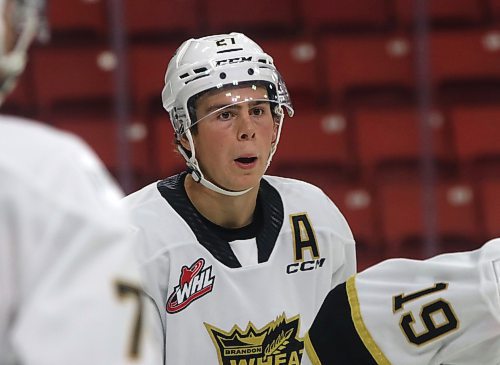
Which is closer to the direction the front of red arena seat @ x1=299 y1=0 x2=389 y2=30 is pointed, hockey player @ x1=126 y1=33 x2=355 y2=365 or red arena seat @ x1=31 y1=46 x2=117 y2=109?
the hockey player

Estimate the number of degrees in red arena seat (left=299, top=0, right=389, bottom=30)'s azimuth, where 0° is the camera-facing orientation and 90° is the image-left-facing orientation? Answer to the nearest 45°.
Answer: approximately 0°

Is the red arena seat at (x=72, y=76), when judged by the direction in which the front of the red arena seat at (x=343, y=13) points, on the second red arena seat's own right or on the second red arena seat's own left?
on the second red arena seat's own right

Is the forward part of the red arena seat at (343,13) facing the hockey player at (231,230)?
yes
